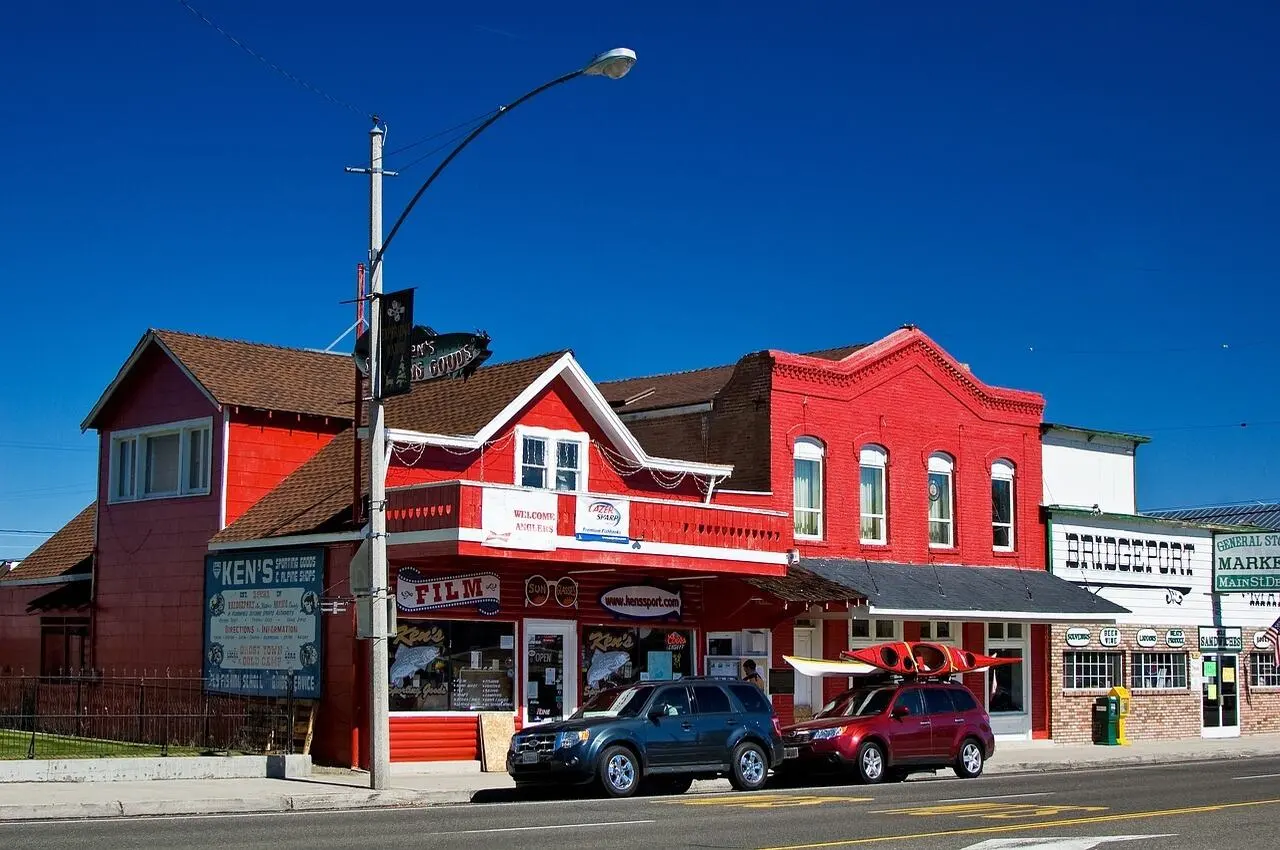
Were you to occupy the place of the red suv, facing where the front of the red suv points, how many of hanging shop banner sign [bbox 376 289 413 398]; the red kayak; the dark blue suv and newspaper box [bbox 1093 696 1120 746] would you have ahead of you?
2

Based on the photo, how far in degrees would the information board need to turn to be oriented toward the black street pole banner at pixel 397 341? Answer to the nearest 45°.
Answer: approximately 45° to its left

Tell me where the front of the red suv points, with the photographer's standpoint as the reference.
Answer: facing the viewer and to the left of the viewer

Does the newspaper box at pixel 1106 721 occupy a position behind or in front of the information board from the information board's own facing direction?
behind

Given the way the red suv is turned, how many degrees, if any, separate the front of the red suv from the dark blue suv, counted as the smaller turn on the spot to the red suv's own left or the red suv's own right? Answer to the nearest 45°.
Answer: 0° — it already faces it

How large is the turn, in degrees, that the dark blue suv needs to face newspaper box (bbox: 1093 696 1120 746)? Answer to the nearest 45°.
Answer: approximately 180°

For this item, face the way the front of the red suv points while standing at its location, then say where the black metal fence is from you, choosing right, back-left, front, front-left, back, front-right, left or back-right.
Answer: front-right

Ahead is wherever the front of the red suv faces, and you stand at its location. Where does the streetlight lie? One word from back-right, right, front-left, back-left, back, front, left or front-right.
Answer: front

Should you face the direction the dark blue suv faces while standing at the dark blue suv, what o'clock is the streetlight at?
The streetlight is roughly at 1 o'clock from the dark blue suv.

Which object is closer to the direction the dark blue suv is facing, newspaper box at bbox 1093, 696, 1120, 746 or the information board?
the information board
